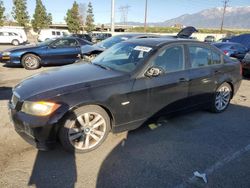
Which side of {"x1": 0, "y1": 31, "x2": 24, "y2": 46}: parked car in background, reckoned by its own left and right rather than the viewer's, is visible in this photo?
right

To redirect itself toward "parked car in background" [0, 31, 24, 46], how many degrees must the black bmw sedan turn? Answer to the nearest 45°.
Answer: approximately 90° to its right

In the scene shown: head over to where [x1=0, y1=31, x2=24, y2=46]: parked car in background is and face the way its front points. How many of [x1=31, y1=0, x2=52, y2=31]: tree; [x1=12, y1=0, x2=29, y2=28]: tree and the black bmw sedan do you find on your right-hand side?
1

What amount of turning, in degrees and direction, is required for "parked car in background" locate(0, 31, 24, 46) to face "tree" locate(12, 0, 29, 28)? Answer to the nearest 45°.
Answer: approximately 90° to its left

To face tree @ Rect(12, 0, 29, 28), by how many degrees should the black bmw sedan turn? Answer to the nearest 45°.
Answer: approximately 90° to its right

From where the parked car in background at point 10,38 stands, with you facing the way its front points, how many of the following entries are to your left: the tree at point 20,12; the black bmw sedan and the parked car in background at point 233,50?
1
